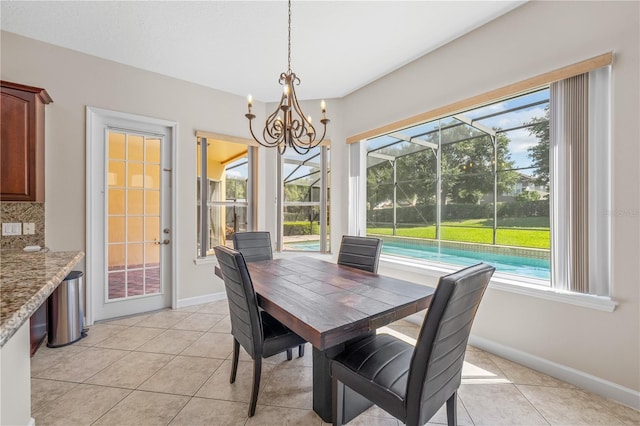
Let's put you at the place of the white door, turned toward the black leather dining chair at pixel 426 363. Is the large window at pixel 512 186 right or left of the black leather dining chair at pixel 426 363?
left

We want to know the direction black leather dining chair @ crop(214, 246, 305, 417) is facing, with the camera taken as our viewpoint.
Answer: facing away from the viewer and to the right of the viewer

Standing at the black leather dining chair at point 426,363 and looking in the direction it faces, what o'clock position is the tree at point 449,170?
The tree is roughly at 2 o'clock from the black leather dining chair.

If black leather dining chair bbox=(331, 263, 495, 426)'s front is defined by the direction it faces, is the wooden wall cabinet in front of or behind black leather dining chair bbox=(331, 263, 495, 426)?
in front

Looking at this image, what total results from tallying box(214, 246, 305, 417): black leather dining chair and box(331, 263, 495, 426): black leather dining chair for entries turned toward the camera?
0

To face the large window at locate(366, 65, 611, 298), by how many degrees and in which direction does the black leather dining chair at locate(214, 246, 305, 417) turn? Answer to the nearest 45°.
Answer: approximately 45° to its right

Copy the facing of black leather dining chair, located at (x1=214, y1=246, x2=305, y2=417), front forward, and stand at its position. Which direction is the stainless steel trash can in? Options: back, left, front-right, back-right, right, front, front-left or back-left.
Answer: left

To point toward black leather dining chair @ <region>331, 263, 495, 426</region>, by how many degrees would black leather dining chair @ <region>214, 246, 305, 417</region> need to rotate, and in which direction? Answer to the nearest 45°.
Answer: approximately 90° to its right

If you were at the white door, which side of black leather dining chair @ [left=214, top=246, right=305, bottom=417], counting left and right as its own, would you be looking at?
left

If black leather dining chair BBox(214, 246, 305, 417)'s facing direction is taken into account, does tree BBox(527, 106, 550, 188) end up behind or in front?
in front

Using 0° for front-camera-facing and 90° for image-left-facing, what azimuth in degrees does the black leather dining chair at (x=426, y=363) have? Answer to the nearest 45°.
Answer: approximately 135°

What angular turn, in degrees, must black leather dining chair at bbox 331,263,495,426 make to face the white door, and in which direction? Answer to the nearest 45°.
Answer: approximately 45° to its left
